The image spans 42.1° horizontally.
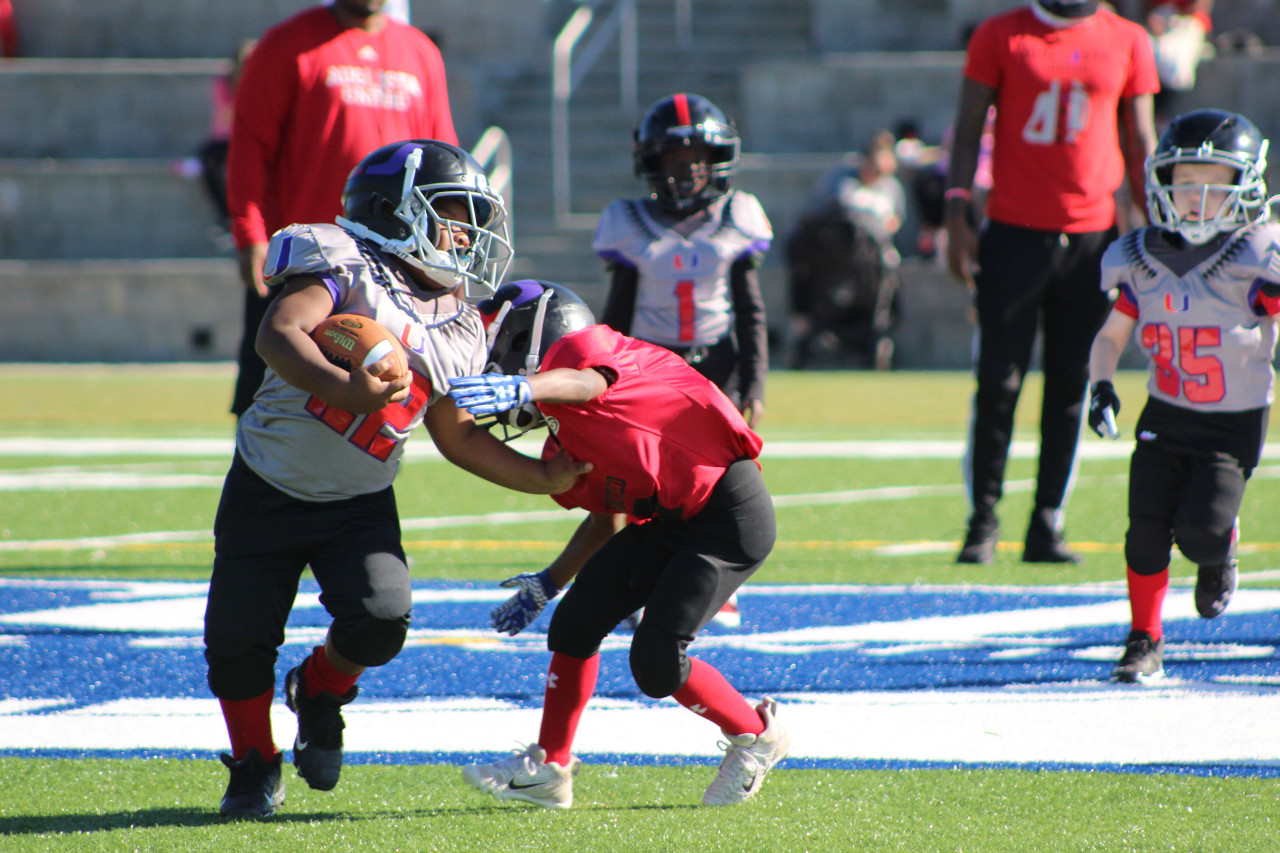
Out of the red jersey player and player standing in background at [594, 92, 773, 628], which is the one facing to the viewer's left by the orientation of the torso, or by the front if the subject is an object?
the red jersey player

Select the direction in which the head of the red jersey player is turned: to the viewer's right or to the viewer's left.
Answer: to the viewer's left

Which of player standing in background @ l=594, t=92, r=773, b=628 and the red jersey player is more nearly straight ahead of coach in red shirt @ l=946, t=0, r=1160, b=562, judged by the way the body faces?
the red jersey player

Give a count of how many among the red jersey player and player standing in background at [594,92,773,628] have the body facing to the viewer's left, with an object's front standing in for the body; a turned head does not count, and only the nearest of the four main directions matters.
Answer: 1

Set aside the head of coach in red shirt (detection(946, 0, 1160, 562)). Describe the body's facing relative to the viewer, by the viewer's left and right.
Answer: facing the viewer

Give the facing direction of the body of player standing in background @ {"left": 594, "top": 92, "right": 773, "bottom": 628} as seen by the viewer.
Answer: toward the camera

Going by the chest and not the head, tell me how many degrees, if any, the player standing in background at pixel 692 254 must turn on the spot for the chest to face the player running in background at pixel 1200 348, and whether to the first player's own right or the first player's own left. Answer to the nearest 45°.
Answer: approximately 45° to the first player's own left

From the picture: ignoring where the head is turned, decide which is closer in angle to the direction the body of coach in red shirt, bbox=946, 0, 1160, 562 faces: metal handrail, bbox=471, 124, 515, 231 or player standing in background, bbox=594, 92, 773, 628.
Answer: the player standing in background

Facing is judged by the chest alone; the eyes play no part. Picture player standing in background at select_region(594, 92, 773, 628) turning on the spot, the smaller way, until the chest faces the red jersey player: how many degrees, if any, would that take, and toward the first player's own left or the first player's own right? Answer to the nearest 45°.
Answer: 0° — they already face them

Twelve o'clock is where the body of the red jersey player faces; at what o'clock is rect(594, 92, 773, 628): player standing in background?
The player standing in background is roughly at 3 o'clock from the red jersey player.

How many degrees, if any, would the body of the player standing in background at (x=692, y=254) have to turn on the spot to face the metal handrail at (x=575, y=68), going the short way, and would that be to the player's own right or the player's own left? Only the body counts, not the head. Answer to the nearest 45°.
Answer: approximately 180°

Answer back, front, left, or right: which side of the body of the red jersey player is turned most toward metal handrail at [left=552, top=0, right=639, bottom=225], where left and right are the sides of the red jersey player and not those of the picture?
right

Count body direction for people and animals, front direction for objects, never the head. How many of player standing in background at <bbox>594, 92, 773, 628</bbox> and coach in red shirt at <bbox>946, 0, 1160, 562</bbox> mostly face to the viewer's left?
0

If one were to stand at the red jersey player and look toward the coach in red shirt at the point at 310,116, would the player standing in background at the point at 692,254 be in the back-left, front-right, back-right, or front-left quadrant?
front-right

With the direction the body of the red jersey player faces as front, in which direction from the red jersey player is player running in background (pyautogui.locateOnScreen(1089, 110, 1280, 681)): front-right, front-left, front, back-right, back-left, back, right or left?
back-right

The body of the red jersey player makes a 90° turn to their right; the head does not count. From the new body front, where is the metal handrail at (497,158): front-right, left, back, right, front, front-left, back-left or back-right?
front

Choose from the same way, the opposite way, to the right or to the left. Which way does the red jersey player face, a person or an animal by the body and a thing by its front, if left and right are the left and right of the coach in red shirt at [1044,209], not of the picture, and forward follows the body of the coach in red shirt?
to the right

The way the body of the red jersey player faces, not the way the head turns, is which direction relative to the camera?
to the viewer's left
